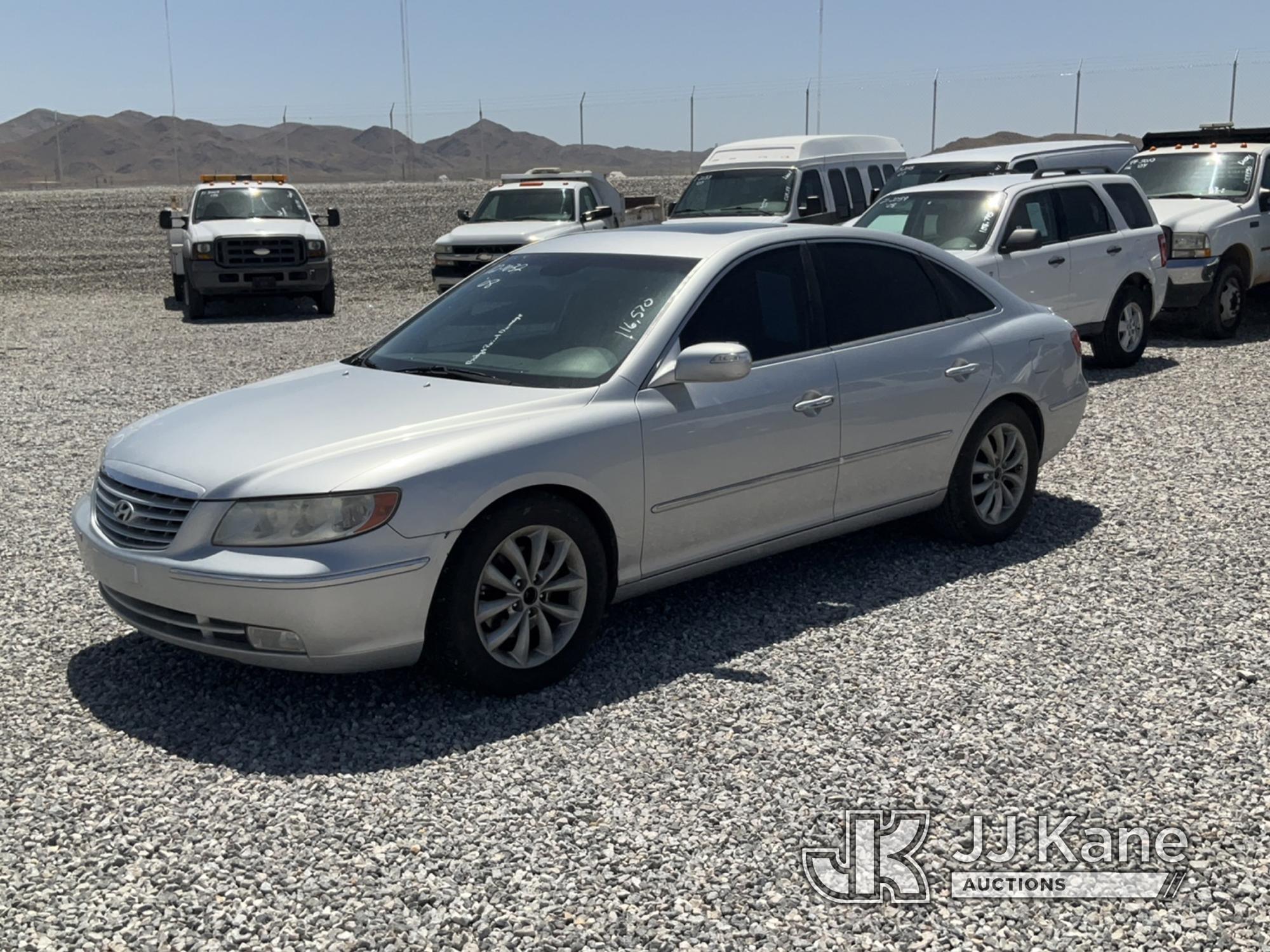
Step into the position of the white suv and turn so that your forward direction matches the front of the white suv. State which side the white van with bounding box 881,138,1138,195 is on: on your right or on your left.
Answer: on your right

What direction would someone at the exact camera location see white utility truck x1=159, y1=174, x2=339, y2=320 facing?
facing the viewer

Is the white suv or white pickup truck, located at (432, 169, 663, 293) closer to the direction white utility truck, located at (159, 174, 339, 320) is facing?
the white suv

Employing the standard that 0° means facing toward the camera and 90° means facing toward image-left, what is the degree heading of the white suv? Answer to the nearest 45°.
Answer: approximately 45°

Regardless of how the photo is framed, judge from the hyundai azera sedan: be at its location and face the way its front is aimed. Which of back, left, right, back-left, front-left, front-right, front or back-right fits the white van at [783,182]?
back-right

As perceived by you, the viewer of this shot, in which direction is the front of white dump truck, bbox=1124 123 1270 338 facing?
facing the viewer and to the left of the viewer

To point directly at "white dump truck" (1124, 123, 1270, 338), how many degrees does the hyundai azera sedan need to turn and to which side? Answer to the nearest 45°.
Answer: approximately 180°

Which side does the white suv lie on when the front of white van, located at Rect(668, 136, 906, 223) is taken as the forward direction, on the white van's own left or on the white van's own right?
on the white van's own left

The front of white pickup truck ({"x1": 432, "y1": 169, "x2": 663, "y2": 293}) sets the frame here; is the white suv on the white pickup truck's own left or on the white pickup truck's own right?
on the white pickup truck's own left

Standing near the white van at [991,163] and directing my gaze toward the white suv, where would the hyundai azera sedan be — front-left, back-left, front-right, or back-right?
front-right

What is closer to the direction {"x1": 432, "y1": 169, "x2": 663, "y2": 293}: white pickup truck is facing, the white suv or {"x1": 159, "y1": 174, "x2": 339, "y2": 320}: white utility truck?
the white utility truck

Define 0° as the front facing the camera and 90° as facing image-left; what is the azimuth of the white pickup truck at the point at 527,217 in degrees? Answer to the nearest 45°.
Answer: approximately 45°

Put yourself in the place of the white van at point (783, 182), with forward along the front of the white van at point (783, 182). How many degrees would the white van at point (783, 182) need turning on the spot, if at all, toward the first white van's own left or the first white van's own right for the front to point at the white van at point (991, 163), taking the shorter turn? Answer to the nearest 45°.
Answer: approximately 90° to the first white van's own left
